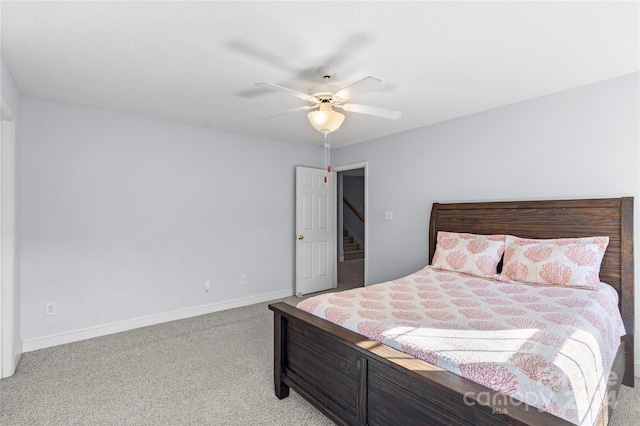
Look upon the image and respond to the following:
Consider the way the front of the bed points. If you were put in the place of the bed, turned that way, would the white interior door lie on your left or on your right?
on your right

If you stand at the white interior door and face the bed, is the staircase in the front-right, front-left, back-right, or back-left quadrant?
back-left

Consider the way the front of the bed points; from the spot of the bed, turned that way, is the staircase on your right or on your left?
on your right

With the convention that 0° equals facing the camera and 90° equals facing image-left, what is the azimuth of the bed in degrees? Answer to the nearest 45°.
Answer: approximately 45°

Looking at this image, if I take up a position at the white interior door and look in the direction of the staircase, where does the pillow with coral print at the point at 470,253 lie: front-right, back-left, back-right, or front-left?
back-right
